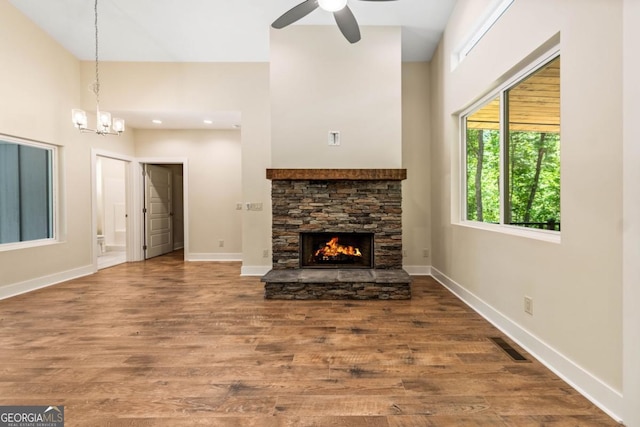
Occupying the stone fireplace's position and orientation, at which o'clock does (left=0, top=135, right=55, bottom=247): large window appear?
The large window is roughly at 3 o'clock from the stone fireplace.

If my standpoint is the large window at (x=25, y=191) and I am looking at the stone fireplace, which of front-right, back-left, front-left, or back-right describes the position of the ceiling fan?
front-right

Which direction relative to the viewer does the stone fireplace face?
toward the camera

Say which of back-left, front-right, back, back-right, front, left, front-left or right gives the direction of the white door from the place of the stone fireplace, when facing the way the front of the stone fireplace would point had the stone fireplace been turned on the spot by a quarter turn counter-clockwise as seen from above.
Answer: back-left
